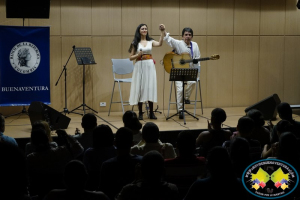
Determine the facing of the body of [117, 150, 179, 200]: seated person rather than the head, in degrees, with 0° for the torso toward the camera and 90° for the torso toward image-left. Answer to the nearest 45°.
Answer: approximately 180°

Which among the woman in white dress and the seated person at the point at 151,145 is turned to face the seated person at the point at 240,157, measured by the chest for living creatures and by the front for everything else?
the woman in white dress

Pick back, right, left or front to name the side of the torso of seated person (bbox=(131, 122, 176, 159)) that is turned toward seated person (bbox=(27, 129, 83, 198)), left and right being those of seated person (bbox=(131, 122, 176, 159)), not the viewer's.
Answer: left

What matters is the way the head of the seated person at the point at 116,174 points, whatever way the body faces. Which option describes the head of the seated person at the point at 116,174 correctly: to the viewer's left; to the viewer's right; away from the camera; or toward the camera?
away from the camera

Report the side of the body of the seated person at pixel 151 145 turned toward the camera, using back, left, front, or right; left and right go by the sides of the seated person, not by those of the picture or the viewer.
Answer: back

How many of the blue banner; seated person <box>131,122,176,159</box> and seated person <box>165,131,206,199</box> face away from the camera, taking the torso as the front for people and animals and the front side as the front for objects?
2

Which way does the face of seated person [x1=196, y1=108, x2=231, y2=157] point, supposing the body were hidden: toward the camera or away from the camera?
away from the camera

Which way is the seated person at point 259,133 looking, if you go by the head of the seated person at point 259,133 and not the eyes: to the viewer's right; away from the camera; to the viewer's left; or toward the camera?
away from the camera

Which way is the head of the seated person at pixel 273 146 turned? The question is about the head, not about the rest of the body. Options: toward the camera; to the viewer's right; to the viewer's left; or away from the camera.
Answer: away from the camera

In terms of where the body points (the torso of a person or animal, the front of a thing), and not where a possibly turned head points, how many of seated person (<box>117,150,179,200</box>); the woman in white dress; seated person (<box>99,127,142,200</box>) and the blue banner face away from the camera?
2

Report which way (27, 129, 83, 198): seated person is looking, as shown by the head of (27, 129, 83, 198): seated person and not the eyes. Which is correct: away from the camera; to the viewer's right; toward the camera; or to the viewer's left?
away from the camera

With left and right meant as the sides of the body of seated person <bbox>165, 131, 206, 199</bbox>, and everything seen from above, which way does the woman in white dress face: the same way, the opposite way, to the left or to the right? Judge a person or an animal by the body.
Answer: the opposite way

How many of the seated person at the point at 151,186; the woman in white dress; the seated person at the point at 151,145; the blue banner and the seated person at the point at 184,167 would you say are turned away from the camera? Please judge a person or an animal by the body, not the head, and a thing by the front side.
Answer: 3

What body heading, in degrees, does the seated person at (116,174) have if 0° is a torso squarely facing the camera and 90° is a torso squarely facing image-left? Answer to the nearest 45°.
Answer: approximately 180°

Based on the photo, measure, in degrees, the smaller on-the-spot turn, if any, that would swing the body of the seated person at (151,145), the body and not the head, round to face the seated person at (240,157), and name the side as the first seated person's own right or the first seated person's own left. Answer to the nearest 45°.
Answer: approximately 135° to the first seated person's own right
